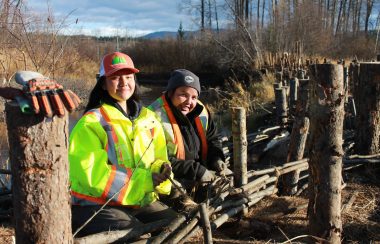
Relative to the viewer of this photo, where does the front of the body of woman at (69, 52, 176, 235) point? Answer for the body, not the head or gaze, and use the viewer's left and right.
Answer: facing the viewer and to the right of the viewer

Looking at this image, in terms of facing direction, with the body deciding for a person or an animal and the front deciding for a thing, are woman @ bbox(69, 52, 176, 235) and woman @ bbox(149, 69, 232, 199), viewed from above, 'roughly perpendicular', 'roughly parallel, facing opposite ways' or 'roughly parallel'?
roughly parallel

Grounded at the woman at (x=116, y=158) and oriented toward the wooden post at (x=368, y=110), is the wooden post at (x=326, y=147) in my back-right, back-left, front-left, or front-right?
front-right

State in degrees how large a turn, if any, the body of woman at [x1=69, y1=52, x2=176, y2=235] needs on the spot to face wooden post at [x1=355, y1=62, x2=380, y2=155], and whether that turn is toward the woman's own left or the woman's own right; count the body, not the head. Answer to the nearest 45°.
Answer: approximately 90° to the woman's own left

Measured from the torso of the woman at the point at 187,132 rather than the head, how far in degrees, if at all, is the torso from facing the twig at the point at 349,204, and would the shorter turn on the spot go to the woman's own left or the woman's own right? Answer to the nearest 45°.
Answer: approximately 45° to the woman's own left

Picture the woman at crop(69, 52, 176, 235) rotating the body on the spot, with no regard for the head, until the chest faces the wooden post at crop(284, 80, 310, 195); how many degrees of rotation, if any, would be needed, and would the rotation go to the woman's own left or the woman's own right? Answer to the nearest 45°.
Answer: approximately 90° to the woman's own left

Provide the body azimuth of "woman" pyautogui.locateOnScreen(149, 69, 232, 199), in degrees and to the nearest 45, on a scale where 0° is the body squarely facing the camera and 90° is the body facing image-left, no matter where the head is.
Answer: approximately 315°

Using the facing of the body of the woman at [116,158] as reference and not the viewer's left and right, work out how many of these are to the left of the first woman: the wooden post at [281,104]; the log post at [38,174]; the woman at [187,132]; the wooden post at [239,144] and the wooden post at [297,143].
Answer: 4

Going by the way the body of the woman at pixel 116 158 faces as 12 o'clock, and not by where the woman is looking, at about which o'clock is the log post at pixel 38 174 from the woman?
The log post is roughly at 2 o'clock from the woman.

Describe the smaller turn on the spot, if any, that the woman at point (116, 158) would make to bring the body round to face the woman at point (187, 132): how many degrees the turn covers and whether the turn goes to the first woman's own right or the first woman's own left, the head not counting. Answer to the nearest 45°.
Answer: approximately 90° to the first woman's own left

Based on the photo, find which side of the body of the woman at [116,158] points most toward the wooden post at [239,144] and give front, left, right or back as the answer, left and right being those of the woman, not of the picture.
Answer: left

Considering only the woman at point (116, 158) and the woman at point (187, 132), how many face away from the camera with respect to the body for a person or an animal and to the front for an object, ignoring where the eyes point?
0
